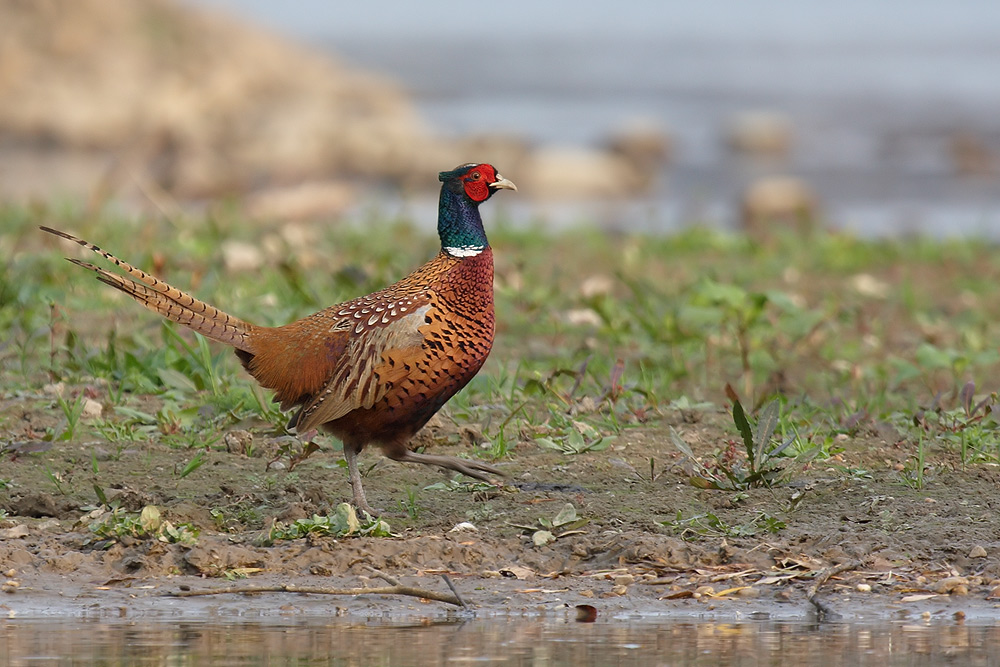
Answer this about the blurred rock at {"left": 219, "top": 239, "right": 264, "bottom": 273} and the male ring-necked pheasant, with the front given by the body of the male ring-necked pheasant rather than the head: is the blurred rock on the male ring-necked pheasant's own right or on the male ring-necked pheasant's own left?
on the male ring-necked pheasant's own left

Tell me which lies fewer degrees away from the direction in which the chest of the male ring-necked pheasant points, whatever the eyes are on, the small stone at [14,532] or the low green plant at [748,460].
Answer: the low green plant

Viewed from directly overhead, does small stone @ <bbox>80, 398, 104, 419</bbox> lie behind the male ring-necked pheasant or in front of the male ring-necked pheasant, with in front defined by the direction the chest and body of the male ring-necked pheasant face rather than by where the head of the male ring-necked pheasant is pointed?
behind

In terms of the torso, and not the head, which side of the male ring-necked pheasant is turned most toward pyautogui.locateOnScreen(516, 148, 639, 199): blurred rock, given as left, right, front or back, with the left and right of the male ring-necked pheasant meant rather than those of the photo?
left

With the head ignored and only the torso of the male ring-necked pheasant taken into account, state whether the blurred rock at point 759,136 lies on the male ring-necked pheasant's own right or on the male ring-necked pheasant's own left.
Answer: on the male ring-necked pheasant's own left

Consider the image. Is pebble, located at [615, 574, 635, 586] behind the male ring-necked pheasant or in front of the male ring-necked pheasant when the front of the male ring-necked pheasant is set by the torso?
in front

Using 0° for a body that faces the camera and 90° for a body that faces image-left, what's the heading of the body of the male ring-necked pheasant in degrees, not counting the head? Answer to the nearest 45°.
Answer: approximately 270°

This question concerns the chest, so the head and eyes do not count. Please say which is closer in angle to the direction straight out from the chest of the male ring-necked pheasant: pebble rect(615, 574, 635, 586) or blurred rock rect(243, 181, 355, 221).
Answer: the pebble

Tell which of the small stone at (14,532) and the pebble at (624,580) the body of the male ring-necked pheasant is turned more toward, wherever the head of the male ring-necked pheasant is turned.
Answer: the pebble

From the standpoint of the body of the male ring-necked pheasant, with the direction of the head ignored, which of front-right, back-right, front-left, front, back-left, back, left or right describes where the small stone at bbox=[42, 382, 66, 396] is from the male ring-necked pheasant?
back-left

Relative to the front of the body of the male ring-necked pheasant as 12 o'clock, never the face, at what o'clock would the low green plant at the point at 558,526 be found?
The low green plant is roughly at 1 o'clock from the male ring-necked pheasant.

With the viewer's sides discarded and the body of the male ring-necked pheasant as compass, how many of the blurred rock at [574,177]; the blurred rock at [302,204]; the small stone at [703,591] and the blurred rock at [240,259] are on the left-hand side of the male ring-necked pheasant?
3

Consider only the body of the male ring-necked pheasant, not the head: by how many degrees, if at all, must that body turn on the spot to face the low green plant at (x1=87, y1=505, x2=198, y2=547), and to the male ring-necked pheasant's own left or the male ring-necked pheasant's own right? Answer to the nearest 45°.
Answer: approximately 180°
